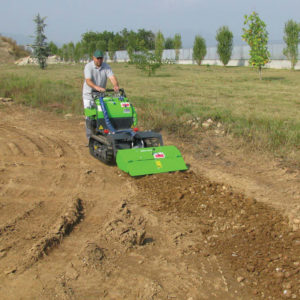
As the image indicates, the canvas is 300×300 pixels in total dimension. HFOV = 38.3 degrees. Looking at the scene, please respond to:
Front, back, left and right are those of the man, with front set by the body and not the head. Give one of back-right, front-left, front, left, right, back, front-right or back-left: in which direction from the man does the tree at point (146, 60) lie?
back-left

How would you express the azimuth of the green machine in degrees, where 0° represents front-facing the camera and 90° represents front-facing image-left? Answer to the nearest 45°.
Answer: approximately 315°

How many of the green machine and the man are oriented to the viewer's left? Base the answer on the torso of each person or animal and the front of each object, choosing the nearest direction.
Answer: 0

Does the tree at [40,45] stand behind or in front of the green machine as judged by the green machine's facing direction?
behind

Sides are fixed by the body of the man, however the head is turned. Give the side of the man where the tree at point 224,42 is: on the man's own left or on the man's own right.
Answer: on the man's own left

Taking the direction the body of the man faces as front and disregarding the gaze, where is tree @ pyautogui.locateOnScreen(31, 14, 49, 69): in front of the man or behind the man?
behind

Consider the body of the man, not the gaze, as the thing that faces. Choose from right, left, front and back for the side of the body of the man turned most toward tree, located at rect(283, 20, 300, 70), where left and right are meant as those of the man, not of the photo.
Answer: left

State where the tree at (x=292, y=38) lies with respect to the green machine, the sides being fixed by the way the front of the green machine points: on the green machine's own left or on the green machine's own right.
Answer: on the green machine's own left
